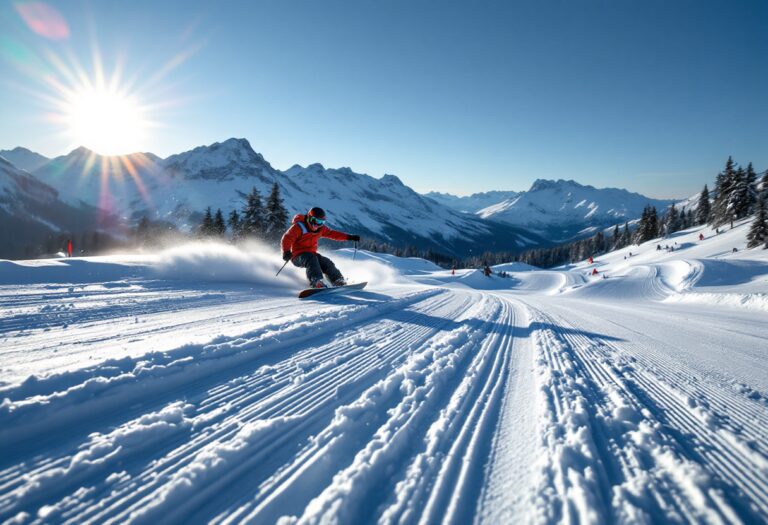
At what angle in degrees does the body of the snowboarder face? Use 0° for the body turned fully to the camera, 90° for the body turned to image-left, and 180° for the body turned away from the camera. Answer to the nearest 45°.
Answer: approximately 315°

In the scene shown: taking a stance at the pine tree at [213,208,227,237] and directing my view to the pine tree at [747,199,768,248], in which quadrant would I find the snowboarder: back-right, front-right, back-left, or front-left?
front-right

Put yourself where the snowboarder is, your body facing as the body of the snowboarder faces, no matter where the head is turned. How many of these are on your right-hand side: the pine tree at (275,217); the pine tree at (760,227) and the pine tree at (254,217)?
0

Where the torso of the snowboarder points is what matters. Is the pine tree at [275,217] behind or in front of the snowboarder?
behind

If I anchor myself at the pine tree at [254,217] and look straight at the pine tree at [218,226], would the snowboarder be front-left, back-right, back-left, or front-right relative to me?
back-left

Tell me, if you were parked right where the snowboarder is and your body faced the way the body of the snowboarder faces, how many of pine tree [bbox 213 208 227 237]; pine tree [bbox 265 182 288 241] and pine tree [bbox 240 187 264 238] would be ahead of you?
0

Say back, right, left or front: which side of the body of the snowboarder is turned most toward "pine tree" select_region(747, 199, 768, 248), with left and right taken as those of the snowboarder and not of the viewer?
left

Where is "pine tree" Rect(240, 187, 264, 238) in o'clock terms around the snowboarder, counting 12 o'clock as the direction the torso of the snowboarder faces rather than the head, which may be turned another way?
The pine tree is roughly at 7 o'clock from the snowboarder.

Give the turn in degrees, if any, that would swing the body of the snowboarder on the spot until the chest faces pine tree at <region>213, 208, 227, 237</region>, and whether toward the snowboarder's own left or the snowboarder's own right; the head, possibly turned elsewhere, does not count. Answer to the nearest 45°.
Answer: approximately 135° to the snowboarder's own left
